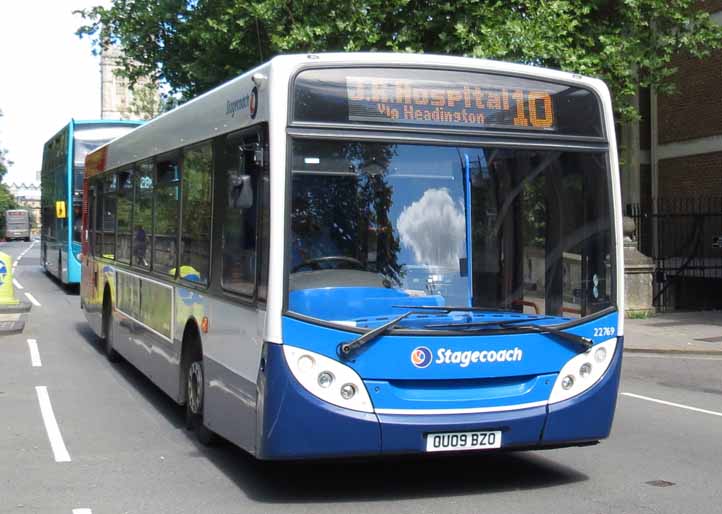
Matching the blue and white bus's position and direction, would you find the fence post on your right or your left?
on your left

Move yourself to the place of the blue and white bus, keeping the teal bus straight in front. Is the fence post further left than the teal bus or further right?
right

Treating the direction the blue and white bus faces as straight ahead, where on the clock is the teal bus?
The teal bus is roughly at 7 o'clock from the blue and white bus.

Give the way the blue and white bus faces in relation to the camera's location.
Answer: facing the viewer and to the right of the viewer

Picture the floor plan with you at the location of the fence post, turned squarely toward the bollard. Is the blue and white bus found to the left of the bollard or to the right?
left

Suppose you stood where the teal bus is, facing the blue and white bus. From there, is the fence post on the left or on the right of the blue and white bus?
left
